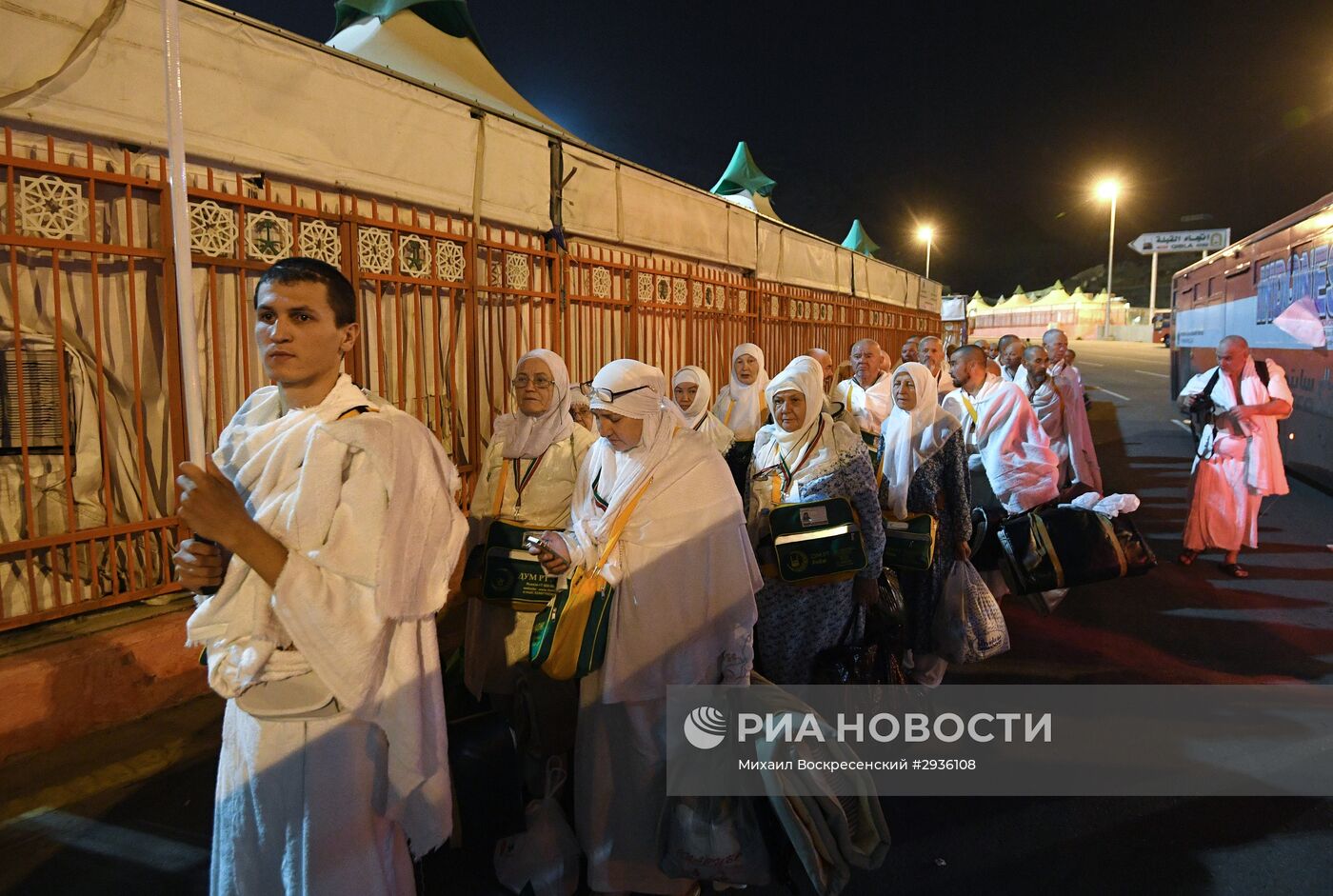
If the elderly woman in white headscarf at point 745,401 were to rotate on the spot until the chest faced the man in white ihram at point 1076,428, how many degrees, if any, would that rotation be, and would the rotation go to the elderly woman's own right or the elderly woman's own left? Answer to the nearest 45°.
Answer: approximately 135° to the elderly woman's own left

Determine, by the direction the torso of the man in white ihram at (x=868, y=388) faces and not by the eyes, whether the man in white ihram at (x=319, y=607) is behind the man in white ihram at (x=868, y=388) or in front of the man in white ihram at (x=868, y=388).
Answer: in front

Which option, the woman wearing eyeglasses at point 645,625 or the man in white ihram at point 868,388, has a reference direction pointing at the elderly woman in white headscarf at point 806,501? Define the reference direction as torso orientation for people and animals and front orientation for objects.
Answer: the man in white ihram

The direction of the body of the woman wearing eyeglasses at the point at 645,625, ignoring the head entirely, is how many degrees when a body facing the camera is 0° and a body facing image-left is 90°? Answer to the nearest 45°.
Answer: approximately 45°

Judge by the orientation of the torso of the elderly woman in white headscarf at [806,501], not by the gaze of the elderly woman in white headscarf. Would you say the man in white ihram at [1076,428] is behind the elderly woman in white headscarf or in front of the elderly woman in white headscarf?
behind

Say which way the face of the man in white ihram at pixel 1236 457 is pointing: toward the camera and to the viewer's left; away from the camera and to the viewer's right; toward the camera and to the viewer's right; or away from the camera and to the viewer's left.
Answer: toward the camera and to the viewer's left

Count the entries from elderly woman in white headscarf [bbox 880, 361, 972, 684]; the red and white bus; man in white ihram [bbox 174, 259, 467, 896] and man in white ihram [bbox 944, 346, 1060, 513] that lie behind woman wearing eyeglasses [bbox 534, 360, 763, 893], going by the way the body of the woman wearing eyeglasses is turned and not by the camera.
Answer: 3

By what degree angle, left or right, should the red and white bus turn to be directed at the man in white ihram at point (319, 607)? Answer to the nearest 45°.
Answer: approximately 45° to its right

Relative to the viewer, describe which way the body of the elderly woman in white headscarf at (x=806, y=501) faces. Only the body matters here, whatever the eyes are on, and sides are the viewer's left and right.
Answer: facing the viewer and to the left of the viewer

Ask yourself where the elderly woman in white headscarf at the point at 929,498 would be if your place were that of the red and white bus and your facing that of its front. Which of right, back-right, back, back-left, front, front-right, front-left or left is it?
front-right

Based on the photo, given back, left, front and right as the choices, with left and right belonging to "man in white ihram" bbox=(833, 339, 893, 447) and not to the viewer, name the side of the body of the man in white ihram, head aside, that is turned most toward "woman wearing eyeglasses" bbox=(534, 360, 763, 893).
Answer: front

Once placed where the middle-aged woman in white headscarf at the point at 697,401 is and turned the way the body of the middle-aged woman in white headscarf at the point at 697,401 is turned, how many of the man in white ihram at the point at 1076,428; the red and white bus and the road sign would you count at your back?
3

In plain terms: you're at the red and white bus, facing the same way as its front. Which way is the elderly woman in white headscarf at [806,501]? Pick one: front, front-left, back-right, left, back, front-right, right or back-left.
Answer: front-right

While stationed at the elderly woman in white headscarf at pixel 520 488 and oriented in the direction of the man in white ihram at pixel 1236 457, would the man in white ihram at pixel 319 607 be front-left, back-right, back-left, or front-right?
back-right

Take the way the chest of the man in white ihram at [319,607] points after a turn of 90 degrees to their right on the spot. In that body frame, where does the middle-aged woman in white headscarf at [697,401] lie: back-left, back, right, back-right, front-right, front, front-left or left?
right

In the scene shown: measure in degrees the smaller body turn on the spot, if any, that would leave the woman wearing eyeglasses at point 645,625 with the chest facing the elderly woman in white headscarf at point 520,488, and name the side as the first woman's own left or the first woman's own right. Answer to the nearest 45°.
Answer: approximately 90° to the first woman's own right

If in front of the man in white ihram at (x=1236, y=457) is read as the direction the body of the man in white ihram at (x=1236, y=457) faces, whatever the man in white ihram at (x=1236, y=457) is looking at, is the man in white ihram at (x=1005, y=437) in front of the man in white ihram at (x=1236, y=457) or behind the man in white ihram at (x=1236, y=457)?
in front

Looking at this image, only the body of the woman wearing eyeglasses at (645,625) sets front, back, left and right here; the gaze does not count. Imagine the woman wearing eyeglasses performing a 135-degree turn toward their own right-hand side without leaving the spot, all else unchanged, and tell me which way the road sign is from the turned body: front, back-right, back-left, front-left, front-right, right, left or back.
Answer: front-right
